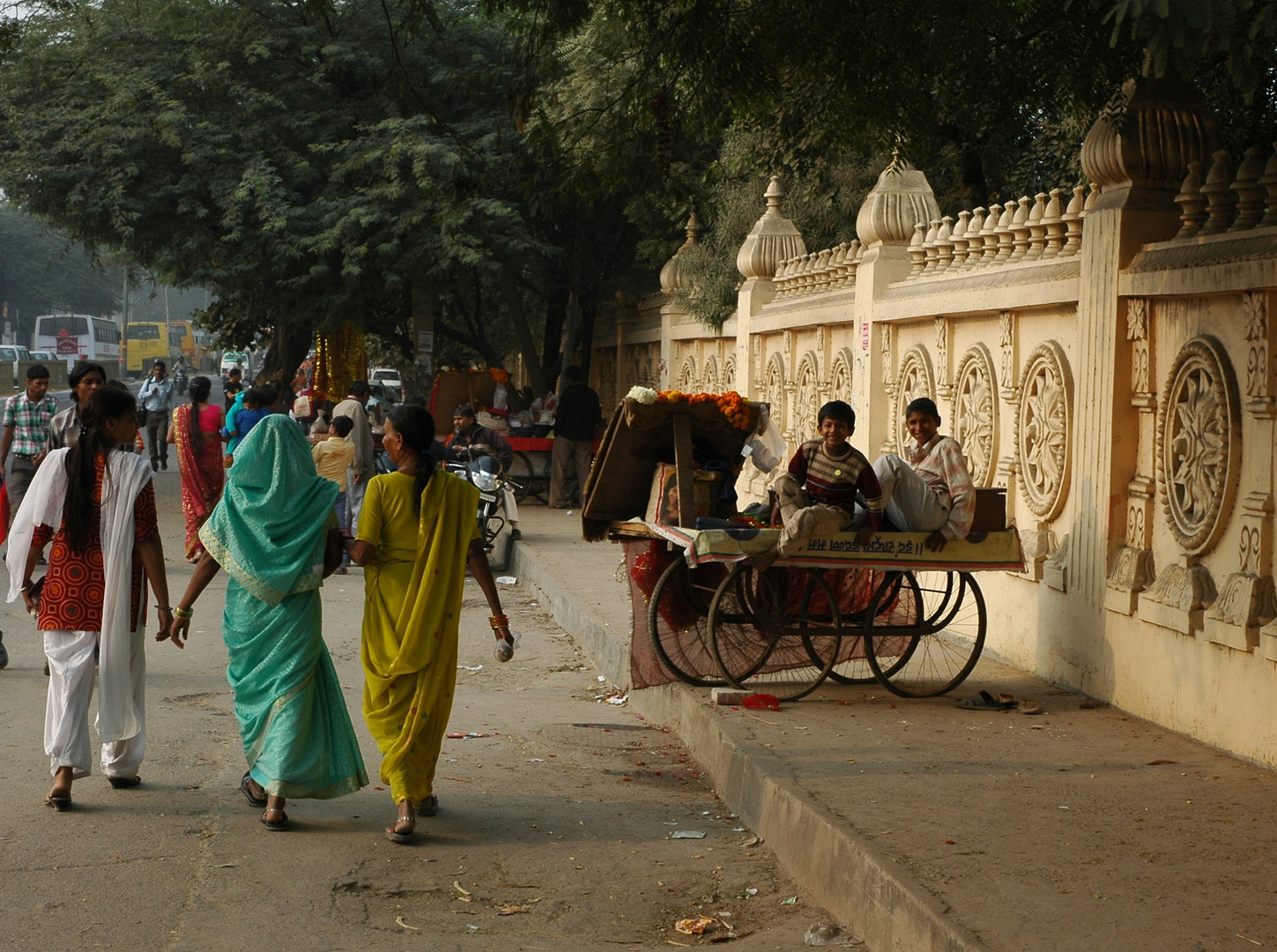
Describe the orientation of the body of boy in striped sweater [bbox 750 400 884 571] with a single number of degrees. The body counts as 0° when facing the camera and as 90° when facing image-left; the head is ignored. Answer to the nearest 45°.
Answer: approximately 45°

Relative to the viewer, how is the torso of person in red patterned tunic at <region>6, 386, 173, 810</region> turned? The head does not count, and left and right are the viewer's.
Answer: facing away from the viewer

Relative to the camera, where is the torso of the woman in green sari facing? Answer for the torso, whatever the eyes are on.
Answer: away from the camera

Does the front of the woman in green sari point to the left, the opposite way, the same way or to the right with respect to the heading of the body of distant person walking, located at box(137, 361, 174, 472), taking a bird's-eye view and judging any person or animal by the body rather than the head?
the opposite way

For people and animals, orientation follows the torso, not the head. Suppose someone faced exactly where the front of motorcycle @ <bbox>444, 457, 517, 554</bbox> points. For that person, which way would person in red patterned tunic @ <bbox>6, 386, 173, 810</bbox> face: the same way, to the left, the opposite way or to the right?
the opposite way

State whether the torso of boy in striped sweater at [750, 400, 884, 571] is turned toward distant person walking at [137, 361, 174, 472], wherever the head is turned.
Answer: no

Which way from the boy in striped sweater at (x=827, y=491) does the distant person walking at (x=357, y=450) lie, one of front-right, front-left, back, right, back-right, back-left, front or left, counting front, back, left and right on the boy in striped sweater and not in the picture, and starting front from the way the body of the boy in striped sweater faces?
right

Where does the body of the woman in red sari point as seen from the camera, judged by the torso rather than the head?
away from the camera

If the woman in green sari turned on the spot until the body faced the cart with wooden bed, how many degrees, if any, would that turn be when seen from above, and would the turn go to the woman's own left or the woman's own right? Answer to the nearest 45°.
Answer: approximately 45° to the woman's own right

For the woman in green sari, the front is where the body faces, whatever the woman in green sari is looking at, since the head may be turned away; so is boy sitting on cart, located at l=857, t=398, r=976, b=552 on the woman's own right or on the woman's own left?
on the woman's own right

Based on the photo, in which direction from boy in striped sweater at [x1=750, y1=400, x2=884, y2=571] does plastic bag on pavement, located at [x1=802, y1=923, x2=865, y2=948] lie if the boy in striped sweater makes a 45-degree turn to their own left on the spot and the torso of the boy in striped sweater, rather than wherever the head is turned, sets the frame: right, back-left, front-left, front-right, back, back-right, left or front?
front

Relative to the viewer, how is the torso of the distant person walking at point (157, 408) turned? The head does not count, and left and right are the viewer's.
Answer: facing the viewer

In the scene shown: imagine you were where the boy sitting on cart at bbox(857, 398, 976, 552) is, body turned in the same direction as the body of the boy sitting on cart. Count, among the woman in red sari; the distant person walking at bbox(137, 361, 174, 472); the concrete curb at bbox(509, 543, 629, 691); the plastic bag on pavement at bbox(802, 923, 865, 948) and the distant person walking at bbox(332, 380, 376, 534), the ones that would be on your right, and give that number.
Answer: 4

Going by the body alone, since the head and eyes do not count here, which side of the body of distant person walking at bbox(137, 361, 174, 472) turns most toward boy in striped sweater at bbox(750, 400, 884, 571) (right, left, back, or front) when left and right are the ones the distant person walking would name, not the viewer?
front

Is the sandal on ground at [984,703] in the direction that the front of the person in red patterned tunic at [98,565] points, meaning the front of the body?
no

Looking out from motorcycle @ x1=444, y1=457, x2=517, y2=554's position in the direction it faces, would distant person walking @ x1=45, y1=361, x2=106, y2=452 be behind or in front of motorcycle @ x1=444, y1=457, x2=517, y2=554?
in front
